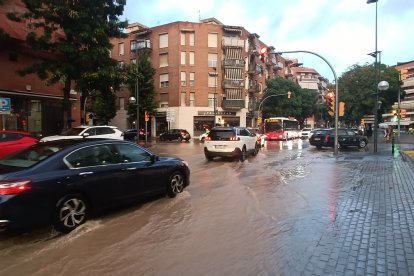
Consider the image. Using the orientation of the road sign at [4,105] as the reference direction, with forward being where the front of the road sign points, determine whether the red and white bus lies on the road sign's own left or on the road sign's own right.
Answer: on the road sign's own left

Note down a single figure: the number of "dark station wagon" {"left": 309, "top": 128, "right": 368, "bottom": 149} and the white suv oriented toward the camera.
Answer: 0

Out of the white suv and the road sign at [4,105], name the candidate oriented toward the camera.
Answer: the road sign

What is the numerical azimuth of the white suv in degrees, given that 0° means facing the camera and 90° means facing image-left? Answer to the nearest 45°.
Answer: approximately 225°

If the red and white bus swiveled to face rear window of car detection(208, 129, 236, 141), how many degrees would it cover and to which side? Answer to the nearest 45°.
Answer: approximately 45° to its left

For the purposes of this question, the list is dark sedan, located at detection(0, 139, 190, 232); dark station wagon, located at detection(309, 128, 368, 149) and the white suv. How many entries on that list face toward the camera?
0

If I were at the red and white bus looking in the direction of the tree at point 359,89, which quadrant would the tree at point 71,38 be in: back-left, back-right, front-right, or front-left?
back-right

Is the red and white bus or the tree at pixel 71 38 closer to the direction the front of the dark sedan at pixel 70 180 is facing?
the red and white bus

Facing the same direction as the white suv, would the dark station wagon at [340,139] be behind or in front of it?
in front

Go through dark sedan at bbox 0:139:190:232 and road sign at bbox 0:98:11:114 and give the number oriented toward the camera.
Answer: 1

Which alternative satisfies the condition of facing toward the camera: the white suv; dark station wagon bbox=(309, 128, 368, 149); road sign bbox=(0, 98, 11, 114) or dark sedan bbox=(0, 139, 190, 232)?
the road sign

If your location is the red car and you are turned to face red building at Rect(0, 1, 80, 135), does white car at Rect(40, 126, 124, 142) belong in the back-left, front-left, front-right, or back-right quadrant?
front-right

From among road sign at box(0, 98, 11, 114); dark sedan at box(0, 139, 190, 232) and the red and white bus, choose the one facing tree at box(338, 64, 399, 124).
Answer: the dark sedan

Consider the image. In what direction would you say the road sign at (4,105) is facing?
toward the camera
